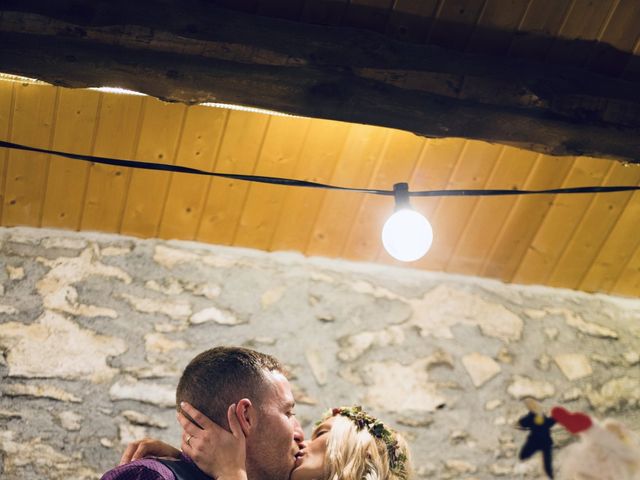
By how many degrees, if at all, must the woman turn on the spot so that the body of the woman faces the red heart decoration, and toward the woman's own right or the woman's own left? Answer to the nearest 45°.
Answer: approximately 135° to the woman's own right

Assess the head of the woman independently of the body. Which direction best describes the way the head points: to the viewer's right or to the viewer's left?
to the viewer's left

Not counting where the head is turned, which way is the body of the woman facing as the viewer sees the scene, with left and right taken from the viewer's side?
facing to the left of the viewer

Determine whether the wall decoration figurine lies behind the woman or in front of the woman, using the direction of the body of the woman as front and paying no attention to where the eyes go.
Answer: behind
